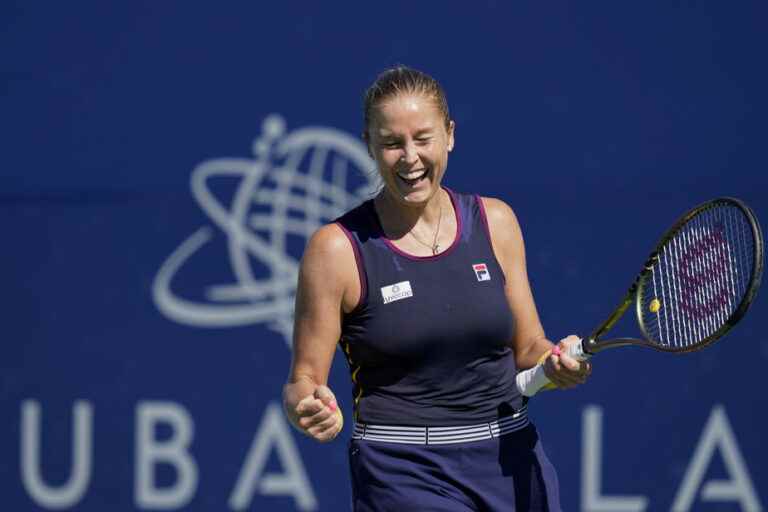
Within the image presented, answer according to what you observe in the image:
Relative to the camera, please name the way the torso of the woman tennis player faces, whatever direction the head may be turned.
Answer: toward the camera
